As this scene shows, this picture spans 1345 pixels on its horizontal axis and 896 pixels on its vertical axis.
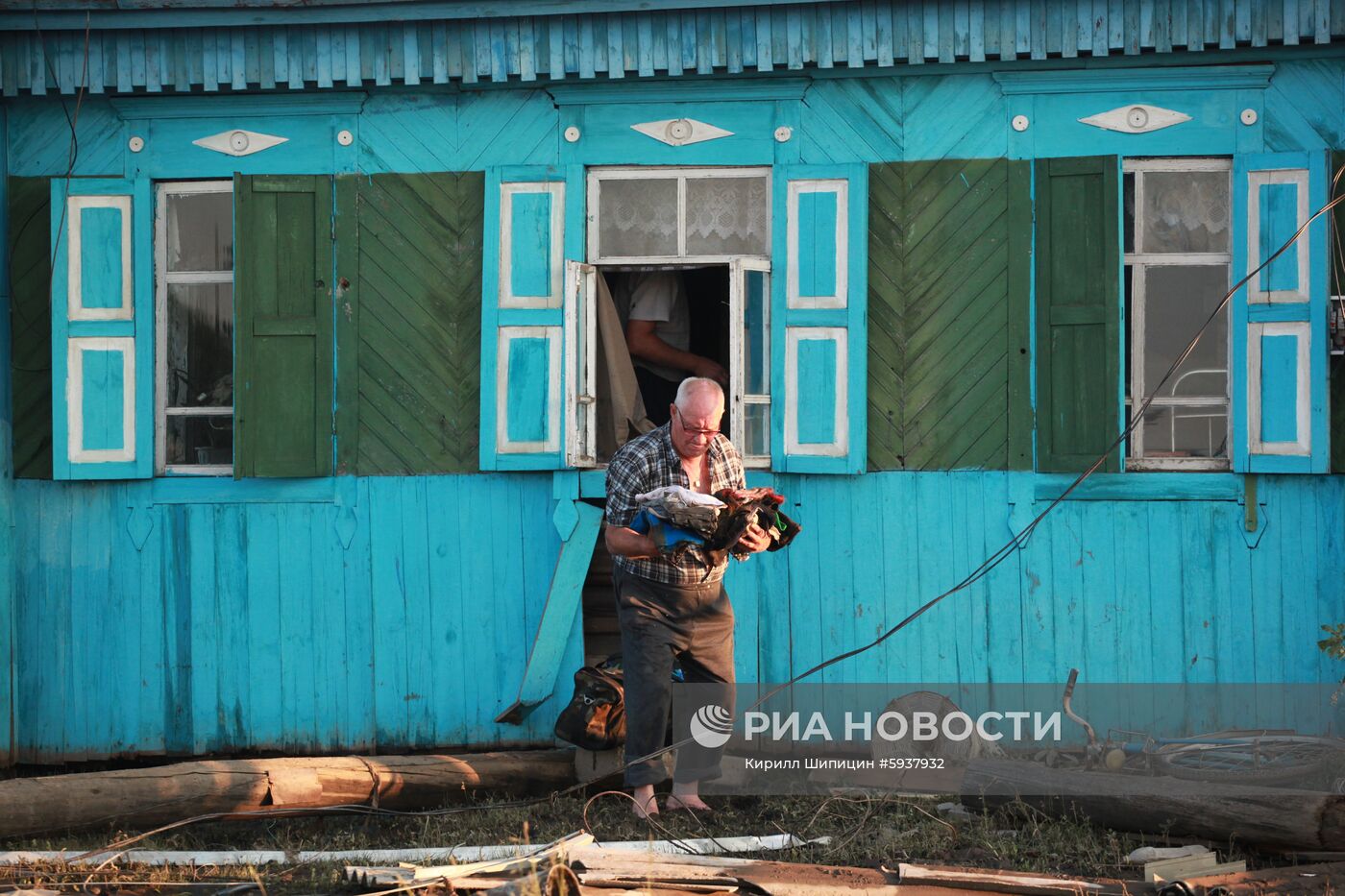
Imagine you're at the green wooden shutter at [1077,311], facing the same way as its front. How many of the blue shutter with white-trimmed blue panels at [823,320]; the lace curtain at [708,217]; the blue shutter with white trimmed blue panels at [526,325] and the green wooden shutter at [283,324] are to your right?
4

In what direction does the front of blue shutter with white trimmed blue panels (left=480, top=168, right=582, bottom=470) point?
toward the camera

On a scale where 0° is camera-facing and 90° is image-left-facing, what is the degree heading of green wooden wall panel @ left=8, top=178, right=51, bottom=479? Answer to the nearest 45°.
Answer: approximately 0°

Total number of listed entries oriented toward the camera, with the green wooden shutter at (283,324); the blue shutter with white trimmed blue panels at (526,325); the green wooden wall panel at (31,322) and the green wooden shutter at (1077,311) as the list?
4

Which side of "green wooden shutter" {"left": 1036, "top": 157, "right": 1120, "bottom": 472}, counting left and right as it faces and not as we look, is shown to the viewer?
front

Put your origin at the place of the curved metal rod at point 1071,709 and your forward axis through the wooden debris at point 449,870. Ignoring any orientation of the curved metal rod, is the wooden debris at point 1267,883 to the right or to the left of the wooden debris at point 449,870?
left

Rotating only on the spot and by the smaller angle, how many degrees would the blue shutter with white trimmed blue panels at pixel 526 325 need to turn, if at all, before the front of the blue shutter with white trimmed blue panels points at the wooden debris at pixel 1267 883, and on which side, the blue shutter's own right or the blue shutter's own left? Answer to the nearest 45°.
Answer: approximately 45° to the blue shutter's own left

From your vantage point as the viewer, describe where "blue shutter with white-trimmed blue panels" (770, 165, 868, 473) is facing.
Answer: facing the viewer

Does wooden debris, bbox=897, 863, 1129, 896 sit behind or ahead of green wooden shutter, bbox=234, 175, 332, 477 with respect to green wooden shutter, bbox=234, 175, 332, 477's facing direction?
ahead

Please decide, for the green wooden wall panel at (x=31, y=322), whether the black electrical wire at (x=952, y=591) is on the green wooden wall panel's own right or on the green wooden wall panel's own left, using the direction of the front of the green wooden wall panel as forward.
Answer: on the green wooden wall panel's own left

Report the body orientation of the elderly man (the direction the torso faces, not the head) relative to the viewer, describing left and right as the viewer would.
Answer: facing the viewer and to the right of the viewer
